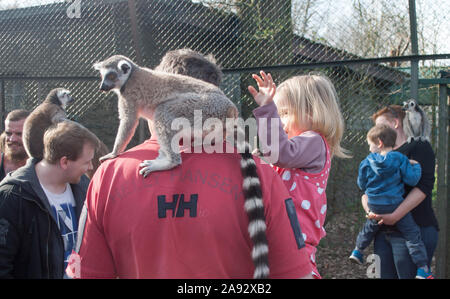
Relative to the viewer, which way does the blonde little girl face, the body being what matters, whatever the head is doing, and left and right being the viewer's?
facing to the left of the viewer

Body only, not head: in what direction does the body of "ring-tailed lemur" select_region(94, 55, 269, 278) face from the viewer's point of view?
to the viewer's left

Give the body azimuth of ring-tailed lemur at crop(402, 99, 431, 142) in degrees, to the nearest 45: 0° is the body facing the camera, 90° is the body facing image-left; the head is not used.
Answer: approximately 45°

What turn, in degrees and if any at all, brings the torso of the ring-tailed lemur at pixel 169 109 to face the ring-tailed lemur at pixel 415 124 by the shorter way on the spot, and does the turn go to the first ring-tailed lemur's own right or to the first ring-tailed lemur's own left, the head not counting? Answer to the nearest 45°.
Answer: approximately 135° to the first ring-tailed lemur's own right

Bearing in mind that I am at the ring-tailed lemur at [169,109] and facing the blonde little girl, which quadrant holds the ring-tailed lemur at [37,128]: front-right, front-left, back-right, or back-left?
back-left

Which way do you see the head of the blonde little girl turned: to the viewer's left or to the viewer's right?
to the viewer's left

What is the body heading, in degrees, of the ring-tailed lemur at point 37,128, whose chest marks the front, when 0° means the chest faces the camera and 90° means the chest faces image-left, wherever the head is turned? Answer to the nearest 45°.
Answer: approximately 270°

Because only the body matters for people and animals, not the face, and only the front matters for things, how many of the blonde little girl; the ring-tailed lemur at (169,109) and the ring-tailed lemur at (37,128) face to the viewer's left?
2
